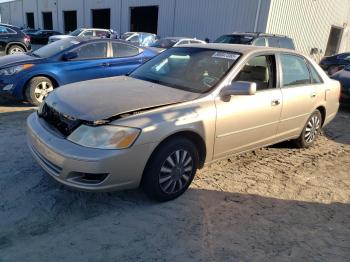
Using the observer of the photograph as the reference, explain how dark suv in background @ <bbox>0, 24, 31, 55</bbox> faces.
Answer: facing to the left of the viewer

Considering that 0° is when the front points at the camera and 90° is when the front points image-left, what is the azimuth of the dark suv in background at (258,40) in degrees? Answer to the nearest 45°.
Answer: approximately 45°

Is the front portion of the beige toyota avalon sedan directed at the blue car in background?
no

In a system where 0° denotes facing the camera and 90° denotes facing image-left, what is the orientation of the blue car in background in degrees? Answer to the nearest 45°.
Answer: approximately 45°

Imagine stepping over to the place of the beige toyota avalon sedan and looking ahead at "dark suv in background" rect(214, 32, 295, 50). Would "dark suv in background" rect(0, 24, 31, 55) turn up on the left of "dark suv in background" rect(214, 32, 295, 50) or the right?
left

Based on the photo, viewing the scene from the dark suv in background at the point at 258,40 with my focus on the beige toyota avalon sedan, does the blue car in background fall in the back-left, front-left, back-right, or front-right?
front-right

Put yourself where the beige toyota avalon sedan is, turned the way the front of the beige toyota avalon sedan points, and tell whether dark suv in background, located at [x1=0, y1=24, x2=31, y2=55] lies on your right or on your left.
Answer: on your right

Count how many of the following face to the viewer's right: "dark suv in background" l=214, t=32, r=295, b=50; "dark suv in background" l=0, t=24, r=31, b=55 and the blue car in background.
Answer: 0

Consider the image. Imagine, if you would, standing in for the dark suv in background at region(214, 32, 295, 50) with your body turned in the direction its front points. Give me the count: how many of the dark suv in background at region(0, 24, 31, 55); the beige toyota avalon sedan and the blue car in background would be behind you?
0

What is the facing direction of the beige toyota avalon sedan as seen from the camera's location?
facing the viewer and to the left of the viewer

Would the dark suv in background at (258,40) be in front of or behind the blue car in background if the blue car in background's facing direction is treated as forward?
behind

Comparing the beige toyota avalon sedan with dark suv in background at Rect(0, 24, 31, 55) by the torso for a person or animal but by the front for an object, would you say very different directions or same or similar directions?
same or similar directions

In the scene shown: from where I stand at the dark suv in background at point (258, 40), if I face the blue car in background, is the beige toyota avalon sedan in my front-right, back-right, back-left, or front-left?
front-left

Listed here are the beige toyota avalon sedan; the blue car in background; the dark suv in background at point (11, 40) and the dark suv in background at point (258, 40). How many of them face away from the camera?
0

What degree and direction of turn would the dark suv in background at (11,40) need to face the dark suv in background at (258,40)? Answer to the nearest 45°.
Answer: approximately 135° to its left

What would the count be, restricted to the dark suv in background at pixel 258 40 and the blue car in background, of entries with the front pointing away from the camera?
0

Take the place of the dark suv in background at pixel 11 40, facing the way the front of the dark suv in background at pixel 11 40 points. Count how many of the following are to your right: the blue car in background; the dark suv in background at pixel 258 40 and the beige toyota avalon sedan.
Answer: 0
